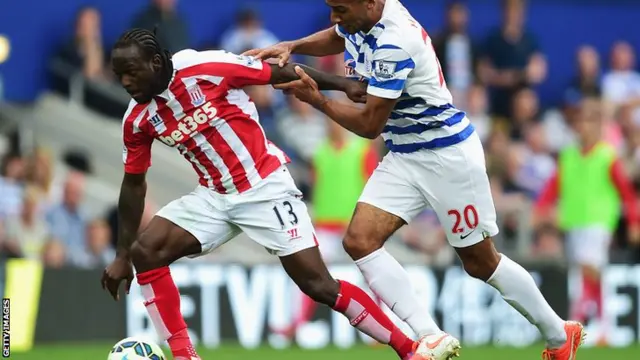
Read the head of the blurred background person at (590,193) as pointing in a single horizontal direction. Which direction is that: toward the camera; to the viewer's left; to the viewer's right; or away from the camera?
toward the camera

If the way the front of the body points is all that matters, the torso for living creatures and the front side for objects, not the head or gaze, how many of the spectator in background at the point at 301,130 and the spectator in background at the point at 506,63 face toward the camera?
2

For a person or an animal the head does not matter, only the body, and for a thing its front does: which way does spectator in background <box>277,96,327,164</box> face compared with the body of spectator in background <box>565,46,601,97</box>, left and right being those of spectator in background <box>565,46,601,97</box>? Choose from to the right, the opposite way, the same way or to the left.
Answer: the same way

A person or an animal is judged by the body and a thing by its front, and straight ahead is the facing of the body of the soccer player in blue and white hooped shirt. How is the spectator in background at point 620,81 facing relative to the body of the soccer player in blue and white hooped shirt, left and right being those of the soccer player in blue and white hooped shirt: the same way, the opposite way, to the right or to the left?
to the left

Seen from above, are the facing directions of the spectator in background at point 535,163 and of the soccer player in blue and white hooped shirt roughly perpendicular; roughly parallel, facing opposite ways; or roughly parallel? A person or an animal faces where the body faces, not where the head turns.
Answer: roughly perpendicular

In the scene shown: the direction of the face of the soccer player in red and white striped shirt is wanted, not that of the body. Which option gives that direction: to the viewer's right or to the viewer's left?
to the viewer's left

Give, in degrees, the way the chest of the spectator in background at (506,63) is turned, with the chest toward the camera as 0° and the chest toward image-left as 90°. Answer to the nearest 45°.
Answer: approximately 0°

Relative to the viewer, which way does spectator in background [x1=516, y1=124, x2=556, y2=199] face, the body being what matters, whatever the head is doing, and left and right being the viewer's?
facing the viewer

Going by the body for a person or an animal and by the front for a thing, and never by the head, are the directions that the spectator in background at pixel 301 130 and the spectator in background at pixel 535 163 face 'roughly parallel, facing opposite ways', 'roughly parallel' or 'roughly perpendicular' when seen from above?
roughly parallel

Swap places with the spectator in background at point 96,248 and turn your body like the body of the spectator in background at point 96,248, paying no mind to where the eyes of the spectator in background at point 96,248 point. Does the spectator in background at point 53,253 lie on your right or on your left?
on your right

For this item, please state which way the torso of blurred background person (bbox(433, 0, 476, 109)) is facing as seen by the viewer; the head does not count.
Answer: toward the camera

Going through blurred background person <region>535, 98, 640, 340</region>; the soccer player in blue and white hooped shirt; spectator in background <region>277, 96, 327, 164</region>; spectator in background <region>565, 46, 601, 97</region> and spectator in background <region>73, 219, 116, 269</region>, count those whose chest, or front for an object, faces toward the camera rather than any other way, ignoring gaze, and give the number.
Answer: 4

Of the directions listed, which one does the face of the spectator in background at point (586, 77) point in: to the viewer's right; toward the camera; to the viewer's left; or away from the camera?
toward the camera

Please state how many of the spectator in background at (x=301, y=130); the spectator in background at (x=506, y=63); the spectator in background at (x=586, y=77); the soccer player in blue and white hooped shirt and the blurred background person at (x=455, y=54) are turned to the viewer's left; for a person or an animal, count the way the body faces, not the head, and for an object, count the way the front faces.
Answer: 1

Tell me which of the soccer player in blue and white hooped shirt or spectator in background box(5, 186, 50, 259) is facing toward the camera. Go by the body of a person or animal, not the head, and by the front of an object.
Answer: the spectator in background

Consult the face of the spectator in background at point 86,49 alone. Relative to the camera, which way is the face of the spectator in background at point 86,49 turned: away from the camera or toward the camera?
toward the camera

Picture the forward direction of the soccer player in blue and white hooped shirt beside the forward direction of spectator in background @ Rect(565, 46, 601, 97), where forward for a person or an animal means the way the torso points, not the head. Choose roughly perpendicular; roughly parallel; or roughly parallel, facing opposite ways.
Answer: roughly perpendicular
